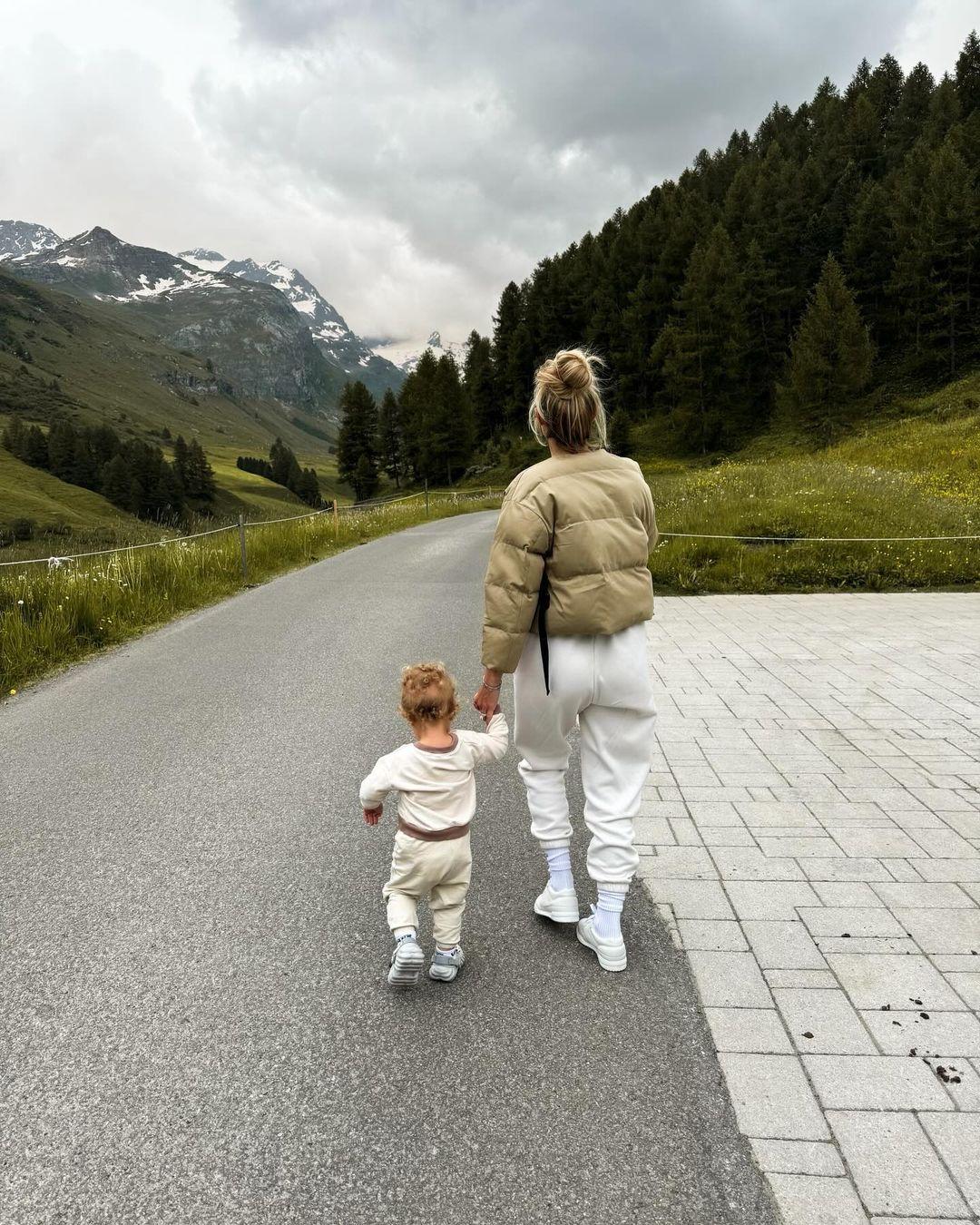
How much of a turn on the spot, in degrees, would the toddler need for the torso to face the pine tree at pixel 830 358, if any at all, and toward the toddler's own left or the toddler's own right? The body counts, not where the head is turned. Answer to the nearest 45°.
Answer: approximately 45° to the toddler's own right

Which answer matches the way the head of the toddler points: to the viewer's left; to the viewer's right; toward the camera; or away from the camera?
away from the camera

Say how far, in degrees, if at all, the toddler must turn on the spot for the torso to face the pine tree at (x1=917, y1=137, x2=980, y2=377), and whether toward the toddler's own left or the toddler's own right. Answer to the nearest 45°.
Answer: approximately 45° to the toddler's own right

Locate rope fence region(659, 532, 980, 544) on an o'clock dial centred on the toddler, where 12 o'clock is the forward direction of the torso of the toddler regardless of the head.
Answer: The rope fence is roughly at 1 o'clock from the toddler.

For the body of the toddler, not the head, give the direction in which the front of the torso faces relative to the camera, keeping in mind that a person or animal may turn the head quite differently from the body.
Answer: away from the camera
